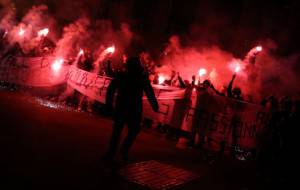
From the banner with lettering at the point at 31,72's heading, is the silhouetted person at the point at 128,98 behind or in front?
in front

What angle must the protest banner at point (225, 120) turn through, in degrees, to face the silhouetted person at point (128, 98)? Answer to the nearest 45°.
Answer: approximately 45° to its right

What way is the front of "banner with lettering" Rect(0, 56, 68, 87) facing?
toward the camera

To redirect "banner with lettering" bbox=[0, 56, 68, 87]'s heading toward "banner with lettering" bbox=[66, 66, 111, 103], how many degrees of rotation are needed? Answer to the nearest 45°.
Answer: approximately 45° to its left

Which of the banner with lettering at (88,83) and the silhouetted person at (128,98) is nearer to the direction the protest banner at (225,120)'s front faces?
the silhouetted person

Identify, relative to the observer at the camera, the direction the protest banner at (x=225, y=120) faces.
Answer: facing the viewer

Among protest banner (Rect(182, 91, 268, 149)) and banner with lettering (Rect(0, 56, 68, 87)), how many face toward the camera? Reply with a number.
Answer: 2

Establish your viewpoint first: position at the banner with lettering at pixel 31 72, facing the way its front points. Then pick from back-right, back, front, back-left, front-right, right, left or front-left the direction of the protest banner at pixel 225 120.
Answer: front-left
